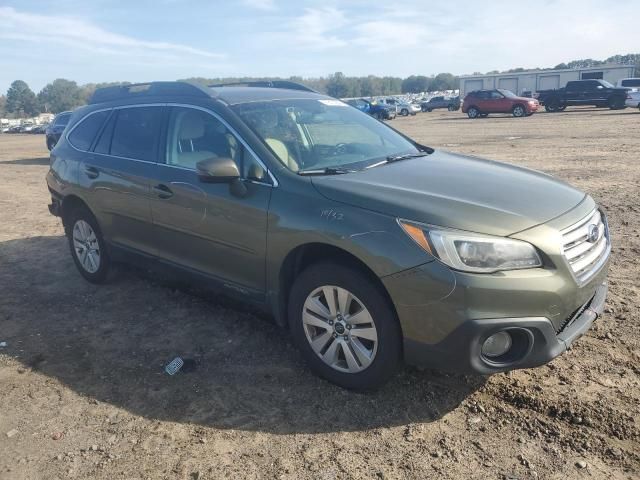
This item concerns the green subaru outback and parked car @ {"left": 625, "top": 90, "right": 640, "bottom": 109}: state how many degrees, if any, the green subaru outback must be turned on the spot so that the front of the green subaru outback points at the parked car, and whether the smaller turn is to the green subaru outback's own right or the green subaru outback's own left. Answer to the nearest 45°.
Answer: approximately 90° to the green subaru outback's own left

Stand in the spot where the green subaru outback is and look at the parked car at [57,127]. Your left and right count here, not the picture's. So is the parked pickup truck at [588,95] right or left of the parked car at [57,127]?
right

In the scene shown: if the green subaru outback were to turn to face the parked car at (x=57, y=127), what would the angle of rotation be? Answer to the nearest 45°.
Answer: approximately 180°

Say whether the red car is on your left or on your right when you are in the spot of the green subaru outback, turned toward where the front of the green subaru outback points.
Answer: on your left

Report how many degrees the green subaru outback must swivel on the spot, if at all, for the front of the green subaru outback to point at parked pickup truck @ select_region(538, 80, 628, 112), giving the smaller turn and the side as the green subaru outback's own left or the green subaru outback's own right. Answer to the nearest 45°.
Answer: approximately 90° to the green subaru outback's own left

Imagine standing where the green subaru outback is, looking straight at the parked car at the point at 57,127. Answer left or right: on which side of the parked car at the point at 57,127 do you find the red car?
right

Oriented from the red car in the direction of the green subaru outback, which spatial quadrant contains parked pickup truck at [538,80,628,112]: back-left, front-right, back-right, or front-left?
back-left
